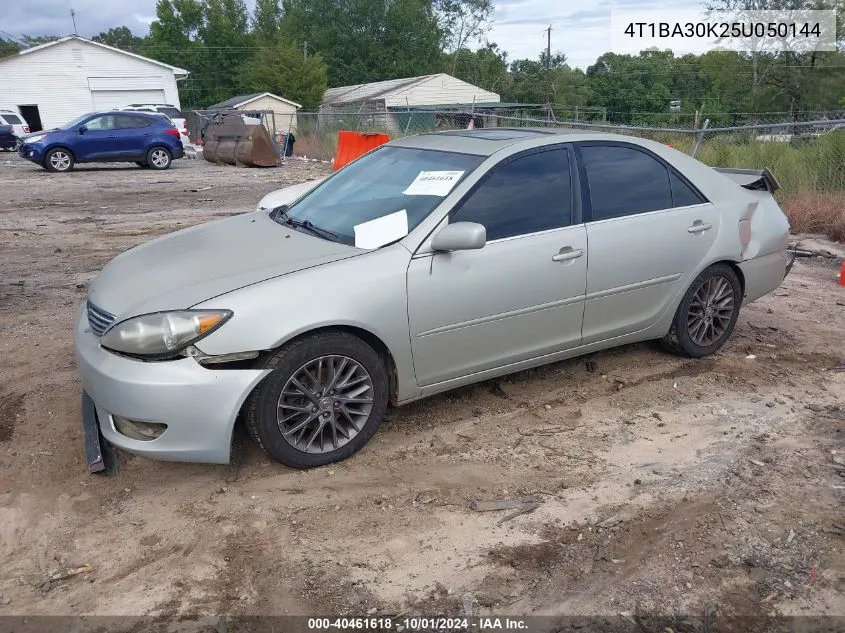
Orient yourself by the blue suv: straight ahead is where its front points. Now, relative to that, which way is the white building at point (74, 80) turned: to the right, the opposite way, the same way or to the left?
to the left

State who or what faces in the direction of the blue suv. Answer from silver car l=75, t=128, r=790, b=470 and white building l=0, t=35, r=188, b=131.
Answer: the white building

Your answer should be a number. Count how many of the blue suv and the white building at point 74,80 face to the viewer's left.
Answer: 1

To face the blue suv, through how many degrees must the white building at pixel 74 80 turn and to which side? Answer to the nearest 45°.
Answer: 0° — it already faces it

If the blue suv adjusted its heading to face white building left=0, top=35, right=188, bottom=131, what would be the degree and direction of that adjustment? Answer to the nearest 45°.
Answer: approximately 90° to its right

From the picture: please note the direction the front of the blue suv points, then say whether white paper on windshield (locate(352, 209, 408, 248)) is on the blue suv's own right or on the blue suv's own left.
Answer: on the blue suv's own left

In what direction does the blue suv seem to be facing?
to the viewer's left
